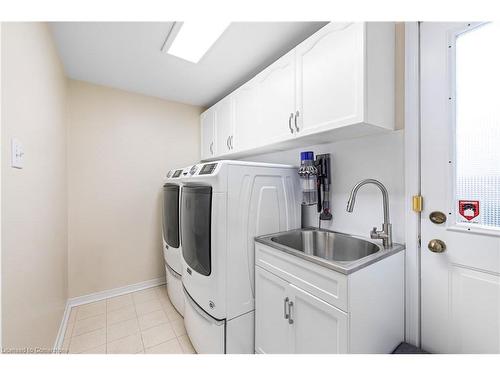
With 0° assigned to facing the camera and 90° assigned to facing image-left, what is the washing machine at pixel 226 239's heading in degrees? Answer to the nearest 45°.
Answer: approximately 45°

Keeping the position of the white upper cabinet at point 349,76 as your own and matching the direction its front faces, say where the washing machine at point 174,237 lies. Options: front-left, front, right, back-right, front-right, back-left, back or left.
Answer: front-right

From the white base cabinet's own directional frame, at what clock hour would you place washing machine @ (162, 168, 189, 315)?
The washing machine is roughly at 2 o'clock from the white base cabinet.

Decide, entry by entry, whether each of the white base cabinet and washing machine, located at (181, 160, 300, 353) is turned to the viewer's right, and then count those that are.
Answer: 0

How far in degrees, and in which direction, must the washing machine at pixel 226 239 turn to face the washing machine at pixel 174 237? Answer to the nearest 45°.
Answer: approximately 90° to its right

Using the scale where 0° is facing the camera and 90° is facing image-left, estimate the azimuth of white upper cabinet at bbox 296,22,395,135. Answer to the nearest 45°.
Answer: approximately 45°

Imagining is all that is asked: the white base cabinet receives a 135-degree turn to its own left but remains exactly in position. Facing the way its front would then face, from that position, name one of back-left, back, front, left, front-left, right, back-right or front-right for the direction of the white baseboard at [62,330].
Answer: back

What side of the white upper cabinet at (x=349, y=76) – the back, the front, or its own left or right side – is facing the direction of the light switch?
front
